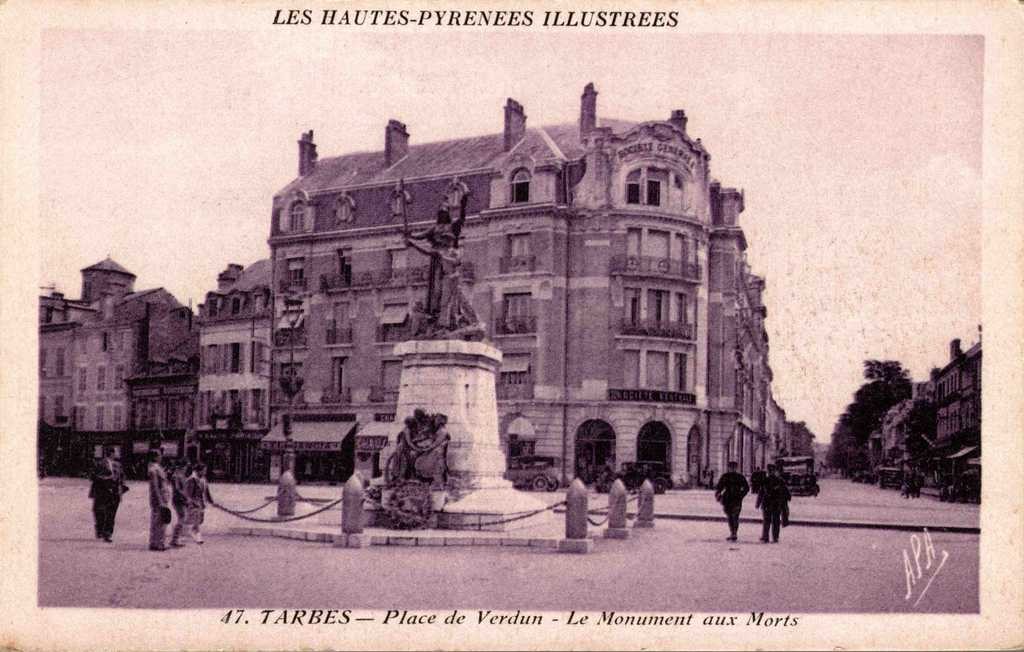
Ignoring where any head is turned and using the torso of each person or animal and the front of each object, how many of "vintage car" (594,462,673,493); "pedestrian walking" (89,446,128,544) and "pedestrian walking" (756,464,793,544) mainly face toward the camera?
2

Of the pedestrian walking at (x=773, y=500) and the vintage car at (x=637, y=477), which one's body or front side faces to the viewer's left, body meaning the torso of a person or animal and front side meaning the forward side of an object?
the vintage car

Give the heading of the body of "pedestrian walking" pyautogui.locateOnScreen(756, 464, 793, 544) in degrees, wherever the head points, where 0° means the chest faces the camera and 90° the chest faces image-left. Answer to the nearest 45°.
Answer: approximately 0°

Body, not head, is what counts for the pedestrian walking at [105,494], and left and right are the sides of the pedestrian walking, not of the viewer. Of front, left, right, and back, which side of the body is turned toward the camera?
front

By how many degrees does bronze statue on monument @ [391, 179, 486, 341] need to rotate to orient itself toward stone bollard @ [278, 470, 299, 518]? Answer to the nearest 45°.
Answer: approximately 90° to its right

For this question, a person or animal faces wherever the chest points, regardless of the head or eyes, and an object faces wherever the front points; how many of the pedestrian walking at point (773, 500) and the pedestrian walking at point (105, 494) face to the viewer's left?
0

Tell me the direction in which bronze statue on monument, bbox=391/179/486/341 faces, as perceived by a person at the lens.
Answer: facing the viewer and to the left of the viewer

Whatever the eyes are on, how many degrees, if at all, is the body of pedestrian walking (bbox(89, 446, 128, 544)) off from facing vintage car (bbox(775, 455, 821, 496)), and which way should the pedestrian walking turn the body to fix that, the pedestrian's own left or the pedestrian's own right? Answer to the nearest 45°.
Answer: approximately 135° to the pedestrian's own left

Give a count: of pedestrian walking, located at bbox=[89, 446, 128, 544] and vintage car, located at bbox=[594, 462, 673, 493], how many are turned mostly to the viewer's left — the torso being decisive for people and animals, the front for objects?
1
